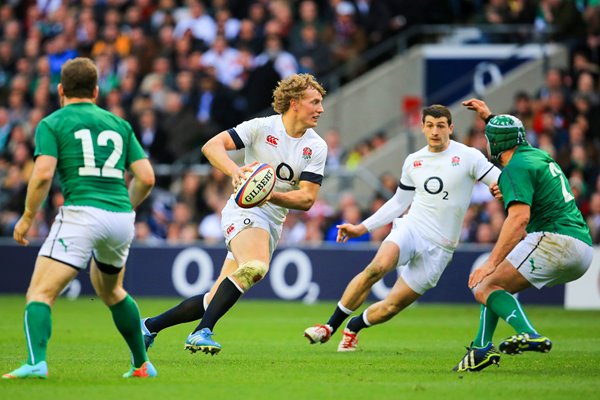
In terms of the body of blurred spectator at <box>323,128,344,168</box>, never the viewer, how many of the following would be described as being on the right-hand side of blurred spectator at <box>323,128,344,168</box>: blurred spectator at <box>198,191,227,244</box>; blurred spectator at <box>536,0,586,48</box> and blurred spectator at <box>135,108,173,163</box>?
2

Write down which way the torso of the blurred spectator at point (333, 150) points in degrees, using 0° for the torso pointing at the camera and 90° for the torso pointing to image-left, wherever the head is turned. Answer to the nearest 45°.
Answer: approximately 0°

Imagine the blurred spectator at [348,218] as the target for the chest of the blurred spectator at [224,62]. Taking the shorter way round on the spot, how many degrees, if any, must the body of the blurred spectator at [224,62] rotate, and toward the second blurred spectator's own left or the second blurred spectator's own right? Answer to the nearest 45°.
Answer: approximately 45° to the second blurred spectator's own left

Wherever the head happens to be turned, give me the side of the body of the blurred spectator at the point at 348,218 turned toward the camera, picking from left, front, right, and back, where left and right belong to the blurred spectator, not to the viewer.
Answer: front

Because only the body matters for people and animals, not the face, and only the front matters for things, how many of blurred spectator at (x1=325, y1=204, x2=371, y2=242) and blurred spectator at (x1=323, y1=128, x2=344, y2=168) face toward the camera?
2

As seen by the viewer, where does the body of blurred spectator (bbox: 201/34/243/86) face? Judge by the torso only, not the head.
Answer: toward the camera

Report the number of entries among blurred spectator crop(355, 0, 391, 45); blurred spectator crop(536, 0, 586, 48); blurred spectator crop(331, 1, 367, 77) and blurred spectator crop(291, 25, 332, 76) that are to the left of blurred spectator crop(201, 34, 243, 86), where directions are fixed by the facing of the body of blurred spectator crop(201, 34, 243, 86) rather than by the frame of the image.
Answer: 4

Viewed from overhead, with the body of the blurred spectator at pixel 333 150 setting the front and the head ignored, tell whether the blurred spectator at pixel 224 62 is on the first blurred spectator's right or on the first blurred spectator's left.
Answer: on the first blurred spectator's right

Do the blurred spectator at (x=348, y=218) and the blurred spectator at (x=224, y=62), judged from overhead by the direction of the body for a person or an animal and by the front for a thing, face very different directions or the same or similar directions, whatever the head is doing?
same or similar directions

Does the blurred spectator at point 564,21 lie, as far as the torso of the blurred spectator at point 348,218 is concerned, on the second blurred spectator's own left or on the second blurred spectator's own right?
on the second blurred spectator's own left
